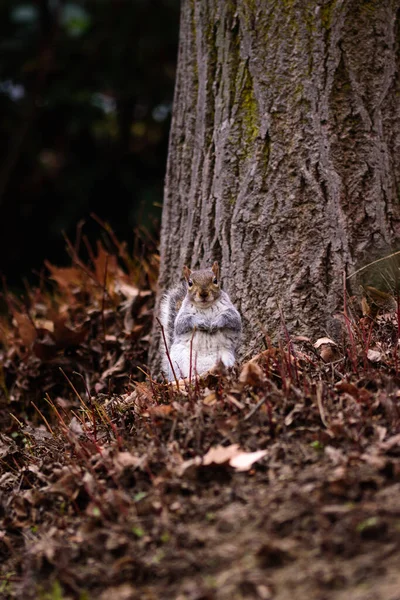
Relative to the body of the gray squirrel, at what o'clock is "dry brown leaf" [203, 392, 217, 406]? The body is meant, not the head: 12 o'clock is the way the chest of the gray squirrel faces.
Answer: The dry brown leaf is roughly at 12 o'clock from the gray squirrel.

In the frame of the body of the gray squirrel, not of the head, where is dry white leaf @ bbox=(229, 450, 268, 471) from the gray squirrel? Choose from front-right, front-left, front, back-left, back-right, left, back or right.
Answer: front

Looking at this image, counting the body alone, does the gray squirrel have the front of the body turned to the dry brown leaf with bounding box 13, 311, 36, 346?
no

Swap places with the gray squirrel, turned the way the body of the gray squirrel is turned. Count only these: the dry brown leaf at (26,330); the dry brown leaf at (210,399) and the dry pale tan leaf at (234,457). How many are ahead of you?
2

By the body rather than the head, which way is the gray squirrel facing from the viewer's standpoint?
toward the camera
